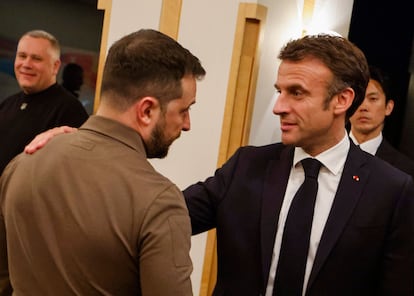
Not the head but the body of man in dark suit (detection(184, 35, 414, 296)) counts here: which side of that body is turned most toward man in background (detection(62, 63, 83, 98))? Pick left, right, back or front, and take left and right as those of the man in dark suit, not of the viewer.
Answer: right

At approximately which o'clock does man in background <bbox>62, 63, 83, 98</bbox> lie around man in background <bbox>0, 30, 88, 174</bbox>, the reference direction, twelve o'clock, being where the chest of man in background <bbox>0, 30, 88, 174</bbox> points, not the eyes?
man in background <bbox>62, 63, 83, 98</bbox> is roughly at 5 o'clock from man in background <bbox>0, 30, 88, 174</bbox>.

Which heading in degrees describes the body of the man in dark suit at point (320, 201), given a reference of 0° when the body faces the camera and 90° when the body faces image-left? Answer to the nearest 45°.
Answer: approximately 45°

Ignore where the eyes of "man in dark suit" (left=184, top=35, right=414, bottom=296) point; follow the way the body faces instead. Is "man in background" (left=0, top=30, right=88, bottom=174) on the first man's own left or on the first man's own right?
on the first man's own right

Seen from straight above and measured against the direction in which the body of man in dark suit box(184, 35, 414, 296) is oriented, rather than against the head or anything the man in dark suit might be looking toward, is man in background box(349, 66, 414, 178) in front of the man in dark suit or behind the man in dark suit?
behind

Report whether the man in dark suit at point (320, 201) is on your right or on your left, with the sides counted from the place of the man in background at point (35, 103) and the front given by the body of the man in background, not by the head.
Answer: on your left

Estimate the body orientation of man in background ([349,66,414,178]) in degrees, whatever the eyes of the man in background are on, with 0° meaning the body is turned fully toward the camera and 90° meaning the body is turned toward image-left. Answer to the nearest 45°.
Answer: approximately 45°
